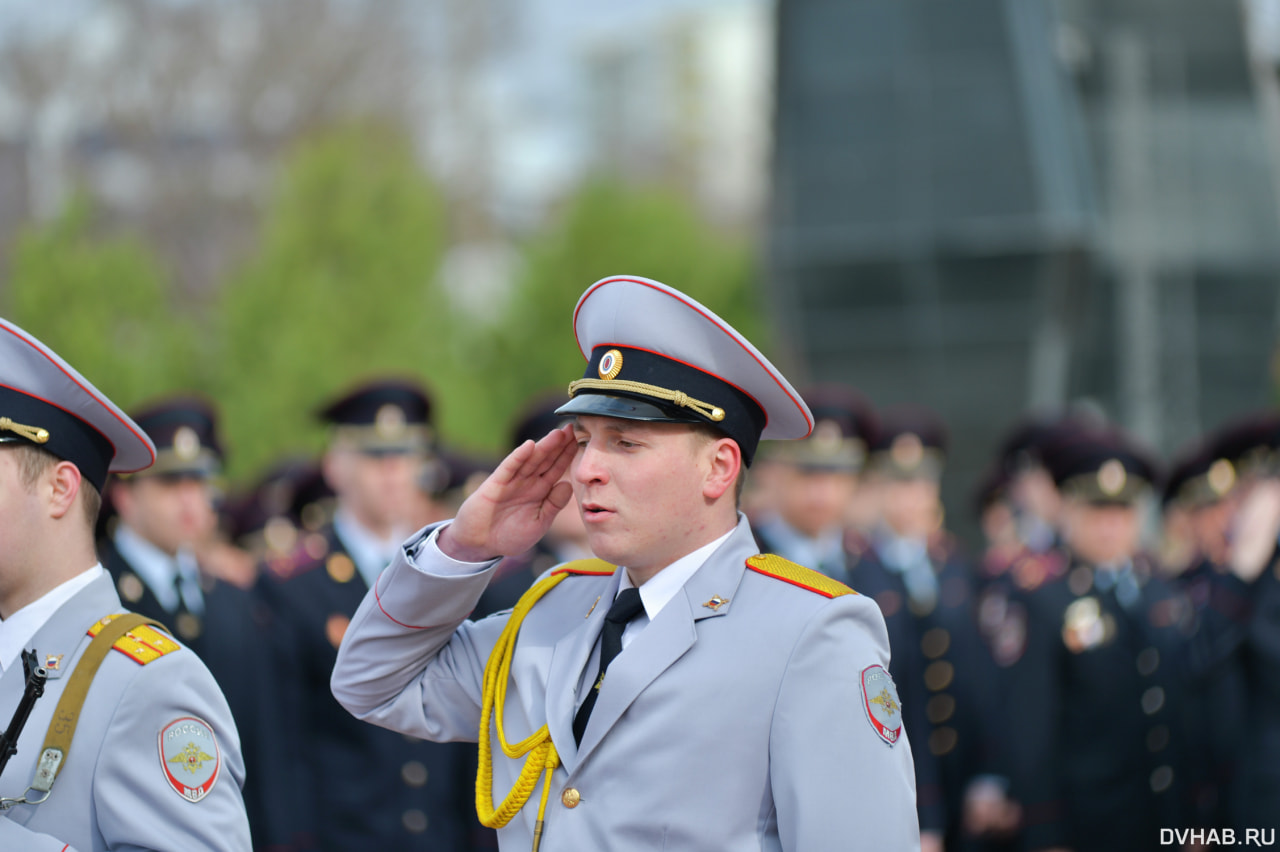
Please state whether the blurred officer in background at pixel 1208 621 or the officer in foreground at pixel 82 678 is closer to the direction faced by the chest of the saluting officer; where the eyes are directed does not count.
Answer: the officer in foreground

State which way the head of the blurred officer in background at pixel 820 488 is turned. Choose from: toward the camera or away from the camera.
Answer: toward the camera

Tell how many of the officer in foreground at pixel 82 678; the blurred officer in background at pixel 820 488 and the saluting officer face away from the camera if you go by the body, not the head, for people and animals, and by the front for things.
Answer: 0

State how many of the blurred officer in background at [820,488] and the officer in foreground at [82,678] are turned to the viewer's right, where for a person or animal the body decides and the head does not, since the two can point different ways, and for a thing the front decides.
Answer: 0

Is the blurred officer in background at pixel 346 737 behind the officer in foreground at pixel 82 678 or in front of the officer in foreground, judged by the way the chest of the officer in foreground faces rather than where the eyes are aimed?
behind

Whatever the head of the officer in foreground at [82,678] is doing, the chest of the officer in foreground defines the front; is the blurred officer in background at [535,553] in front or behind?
behind

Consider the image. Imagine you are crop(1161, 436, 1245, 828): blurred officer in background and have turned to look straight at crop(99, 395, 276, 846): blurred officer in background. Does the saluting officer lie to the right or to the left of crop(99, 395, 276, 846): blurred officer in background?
left

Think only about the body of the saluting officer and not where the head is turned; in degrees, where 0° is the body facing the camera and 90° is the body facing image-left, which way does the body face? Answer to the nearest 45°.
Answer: approximately 45°

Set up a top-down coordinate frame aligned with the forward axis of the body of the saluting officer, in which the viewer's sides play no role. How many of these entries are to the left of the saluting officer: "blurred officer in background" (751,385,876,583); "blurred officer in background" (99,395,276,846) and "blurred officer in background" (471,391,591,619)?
0

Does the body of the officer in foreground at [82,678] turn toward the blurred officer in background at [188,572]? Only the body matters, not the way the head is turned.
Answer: no

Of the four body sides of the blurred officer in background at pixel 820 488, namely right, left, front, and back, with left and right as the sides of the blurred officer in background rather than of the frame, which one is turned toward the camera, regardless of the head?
front
